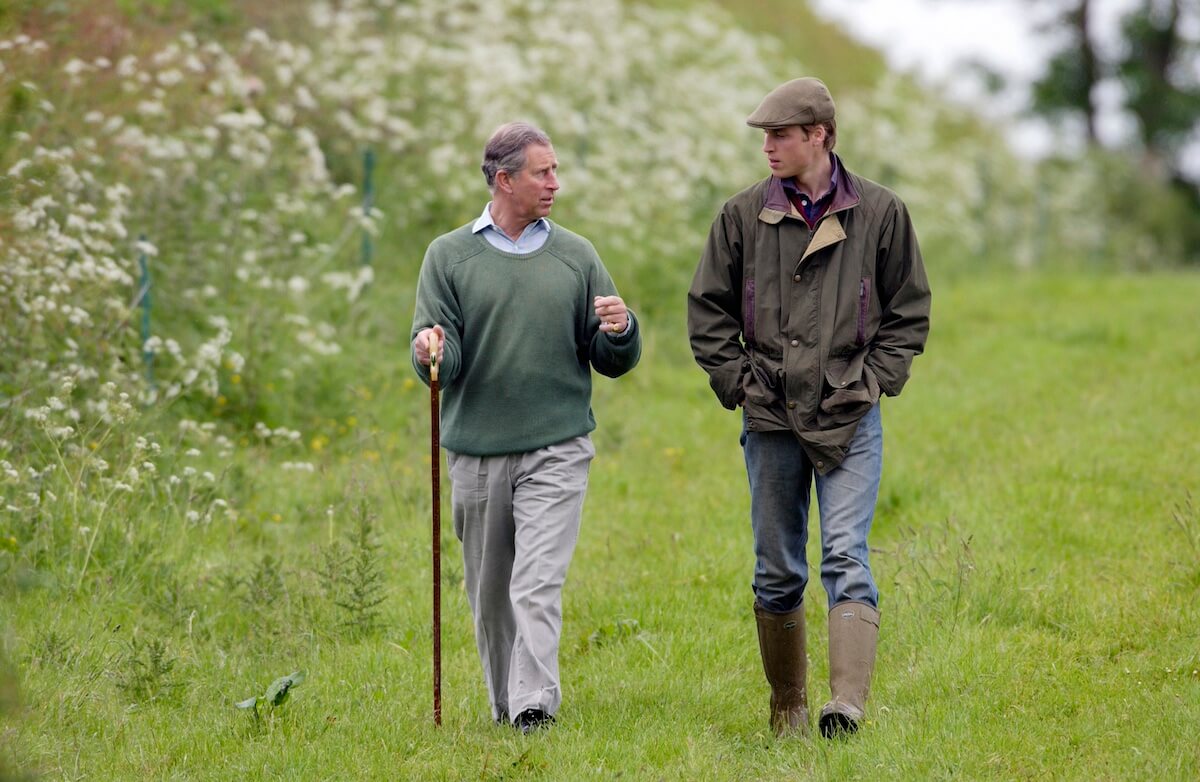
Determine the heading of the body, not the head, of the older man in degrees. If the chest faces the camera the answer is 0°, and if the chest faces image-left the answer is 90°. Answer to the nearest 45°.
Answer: approximately 0°

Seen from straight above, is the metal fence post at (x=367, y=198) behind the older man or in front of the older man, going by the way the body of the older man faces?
behind

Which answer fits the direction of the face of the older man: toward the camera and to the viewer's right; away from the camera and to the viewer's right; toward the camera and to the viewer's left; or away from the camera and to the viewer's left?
toward the camera and to the viewer's right
